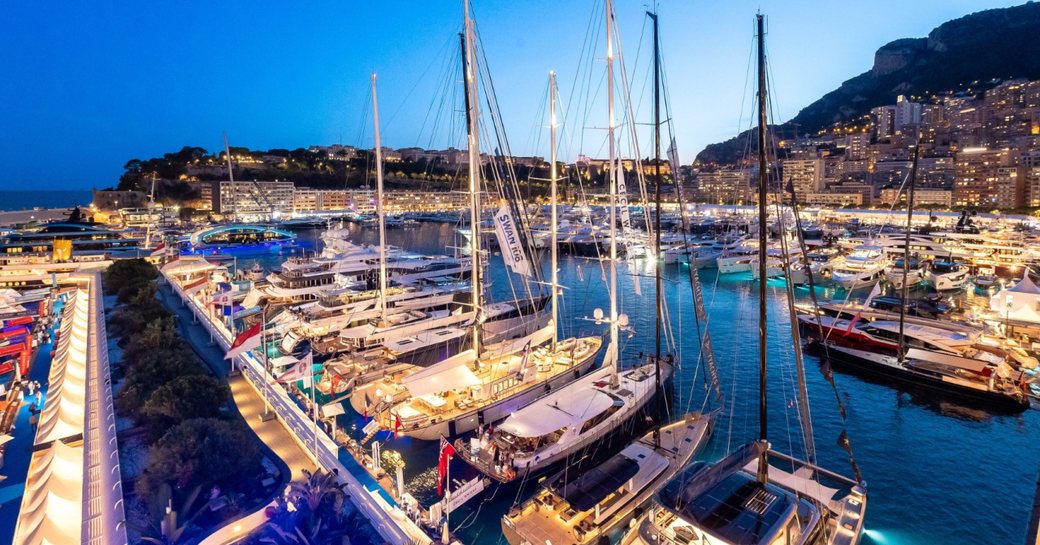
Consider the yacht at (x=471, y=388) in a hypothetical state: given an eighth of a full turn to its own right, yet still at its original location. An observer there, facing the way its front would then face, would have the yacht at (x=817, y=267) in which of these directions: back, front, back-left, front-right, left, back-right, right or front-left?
front-left

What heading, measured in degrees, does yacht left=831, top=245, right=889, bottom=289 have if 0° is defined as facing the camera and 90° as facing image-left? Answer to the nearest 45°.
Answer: approximately 45°

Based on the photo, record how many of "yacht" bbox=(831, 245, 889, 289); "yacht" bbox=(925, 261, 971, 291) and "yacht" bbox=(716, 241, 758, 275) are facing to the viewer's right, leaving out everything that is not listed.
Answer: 0

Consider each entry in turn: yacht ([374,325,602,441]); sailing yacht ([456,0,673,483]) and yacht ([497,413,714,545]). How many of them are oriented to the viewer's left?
0

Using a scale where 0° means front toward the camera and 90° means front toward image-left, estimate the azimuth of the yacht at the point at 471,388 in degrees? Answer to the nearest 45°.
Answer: approximately 225°

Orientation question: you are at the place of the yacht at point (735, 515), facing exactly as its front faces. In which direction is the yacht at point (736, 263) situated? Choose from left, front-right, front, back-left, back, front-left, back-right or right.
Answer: front-left

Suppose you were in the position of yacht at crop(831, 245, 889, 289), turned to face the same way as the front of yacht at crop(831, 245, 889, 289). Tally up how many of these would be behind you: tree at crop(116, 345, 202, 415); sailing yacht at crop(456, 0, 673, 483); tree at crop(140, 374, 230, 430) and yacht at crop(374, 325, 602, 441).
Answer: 0

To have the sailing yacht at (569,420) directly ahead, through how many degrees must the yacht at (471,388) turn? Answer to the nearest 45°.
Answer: approximately 90° to its right

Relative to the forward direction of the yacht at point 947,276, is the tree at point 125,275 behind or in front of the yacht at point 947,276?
in front

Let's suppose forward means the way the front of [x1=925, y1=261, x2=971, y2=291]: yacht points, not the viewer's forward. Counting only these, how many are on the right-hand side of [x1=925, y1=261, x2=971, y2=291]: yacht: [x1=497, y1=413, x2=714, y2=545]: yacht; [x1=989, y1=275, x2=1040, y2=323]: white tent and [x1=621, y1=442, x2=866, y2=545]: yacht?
0

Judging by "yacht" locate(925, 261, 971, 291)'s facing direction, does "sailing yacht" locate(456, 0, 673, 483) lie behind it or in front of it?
in front

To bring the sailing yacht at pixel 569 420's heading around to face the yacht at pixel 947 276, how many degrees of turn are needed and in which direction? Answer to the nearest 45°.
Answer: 0° — it already faces it

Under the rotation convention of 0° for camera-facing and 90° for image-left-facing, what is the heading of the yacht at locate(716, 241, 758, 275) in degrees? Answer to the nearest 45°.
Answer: approximately 45°

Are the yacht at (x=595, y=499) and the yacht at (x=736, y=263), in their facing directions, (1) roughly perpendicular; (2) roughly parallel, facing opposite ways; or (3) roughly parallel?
roughly parallel, facing opposite ways

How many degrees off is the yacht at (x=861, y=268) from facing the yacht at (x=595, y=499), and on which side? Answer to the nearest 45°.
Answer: approximately 45° to its left

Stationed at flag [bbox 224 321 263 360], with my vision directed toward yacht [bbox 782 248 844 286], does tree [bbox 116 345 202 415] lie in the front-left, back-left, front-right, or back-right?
back-left

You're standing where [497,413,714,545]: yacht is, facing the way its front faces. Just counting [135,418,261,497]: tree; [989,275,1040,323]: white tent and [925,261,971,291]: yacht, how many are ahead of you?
2

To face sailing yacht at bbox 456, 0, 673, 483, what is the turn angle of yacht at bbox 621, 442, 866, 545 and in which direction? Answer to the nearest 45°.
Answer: approximately 90° to its left

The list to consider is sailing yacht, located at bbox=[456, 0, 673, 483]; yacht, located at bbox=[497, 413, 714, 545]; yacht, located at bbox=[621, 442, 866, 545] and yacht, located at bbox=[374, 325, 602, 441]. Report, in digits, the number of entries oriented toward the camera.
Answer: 0

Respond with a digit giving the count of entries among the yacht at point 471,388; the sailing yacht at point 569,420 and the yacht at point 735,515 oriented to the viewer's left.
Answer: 0

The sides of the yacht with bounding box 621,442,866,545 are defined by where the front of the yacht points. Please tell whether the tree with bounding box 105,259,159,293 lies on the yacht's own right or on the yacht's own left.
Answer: on the yacht's own left

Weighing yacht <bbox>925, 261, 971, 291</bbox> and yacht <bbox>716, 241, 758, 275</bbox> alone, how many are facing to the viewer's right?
0

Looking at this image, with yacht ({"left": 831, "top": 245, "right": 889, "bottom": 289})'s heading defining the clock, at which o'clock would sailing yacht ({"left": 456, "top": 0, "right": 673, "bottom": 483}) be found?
The sailing yacht is roughly at 11 o'clock from the yacht.
